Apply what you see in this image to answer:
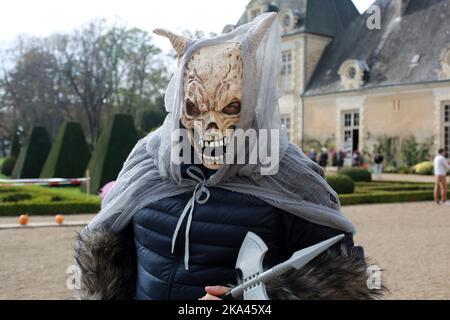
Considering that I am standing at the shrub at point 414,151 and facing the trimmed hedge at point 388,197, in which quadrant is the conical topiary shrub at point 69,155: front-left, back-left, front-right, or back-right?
front-right

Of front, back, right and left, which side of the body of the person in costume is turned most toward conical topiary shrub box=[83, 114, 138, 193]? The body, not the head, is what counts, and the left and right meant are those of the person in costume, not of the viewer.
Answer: back

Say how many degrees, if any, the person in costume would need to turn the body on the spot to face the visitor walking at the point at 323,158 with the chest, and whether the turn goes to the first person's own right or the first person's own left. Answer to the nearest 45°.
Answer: approximately 180°

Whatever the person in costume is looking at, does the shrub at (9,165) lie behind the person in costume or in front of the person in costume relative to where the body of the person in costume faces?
behind

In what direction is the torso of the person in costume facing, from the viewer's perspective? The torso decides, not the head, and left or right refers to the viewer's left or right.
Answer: facing the viewer

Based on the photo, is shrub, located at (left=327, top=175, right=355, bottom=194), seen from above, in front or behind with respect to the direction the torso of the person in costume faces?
behind

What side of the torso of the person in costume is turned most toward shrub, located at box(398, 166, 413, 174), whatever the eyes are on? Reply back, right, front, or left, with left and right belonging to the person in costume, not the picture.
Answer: back

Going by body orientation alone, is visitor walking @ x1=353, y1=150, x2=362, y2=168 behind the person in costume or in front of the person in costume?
behind
